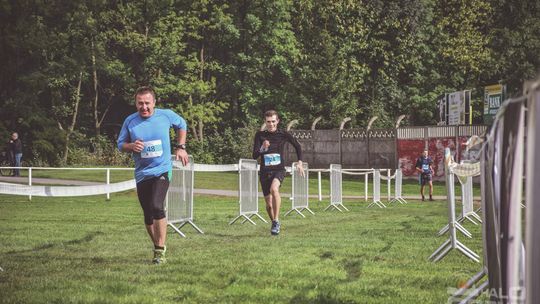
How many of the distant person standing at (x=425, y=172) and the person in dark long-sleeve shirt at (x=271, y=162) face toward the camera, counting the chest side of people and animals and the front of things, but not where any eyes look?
2

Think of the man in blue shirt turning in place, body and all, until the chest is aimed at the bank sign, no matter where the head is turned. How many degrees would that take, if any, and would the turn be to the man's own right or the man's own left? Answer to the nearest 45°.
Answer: approximately 135° to the man's own left

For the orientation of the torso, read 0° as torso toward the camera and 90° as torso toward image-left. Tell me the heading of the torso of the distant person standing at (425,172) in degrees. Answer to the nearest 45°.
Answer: approximately 0°

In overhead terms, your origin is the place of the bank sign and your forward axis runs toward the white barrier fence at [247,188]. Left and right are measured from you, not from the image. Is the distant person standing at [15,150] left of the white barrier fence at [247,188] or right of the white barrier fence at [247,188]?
right

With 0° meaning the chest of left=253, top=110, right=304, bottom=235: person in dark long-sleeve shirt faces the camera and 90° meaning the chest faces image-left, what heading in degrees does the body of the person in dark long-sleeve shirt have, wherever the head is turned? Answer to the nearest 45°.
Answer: approximately 0°

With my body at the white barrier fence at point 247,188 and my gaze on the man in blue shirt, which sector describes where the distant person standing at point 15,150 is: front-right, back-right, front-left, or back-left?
back-right
